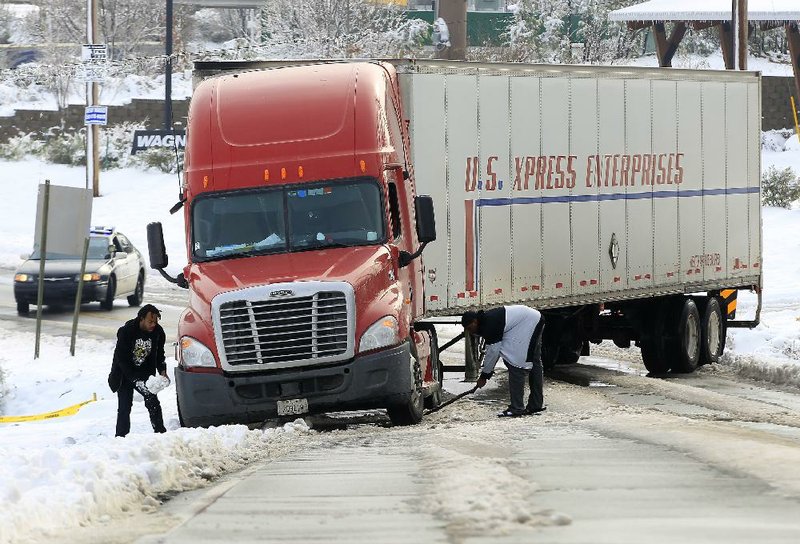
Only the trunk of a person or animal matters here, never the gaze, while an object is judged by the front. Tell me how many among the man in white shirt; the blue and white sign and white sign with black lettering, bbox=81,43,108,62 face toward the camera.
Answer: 2

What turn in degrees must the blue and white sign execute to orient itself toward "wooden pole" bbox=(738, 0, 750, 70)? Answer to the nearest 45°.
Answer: approximately 45° to its left

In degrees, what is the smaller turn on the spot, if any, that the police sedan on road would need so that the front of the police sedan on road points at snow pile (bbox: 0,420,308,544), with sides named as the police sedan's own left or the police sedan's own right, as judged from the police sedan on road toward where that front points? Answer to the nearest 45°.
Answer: approximately 45° to the police sedan's own left

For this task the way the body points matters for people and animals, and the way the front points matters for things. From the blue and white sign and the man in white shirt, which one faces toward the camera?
the blue and white sign

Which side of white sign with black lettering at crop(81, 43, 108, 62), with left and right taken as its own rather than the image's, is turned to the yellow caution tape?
front

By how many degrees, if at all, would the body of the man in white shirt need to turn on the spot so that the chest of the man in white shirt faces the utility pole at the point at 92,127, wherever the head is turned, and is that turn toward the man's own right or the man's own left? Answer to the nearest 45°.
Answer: approximately 45° to the man's own right

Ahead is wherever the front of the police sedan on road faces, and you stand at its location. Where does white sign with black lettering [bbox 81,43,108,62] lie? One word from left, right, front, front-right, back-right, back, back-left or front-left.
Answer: back-right

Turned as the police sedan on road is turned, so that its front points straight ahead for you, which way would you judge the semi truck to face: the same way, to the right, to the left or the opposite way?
the same way

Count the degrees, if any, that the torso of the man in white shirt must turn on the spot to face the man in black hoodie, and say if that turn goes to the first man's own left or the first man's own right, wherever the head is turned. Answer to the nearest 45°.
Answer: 0° — they already face them

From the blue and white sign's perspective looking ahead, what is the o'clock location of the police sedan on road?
The police sedan on road is roughly at 12 o'clock from the blue and white sign.

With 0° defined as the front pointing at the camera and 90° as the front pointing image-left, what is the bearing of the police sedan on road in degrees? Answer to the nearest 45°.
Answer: approximately 45°

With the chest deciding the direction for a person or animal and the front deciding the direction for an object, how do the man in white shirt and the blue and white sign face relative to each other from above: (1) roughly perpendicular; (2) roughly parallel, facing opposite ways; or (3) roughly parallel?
roughly perpendicular

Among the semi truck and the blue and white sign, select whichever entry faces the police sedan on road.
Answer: the blue and white sign

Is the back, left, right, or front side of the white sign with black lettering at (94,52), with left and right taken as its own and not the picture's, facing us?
front

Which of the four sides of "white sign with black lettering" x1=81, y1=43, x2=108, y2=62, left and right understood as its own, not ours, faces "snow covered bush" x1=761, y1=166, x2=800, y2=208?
left

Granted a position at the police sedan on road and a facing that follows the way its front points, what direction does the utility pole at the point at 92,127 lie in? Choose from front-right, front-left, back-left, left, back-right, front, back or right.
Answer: back-right

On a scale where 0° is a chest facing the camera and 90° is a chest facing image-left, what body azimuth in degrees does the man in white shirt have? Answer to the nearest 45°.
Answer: approximately 90°
